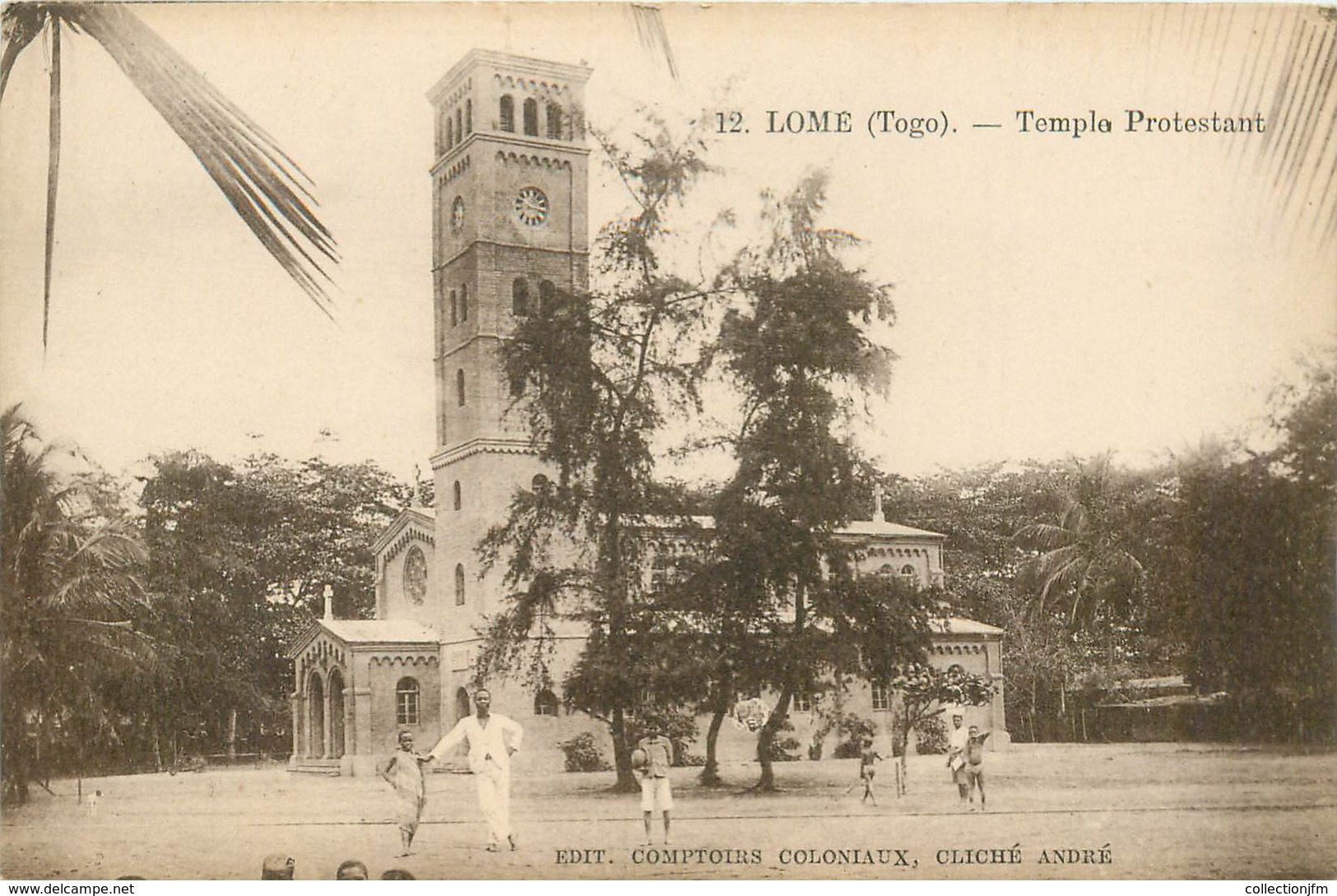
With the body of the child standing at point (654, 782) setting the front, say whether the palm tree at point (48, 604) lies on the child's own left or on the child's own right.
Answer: on the child's own right

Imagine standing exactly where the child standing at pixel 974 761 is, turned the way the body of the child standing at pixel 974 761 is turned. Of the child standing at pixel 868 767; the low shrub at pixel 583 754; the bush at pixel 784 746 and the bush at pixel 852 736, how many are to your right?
4

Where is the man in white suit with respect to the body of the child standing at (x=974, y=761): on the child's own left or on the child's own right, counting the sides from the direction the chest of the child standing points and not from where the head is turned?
on the child's own right
